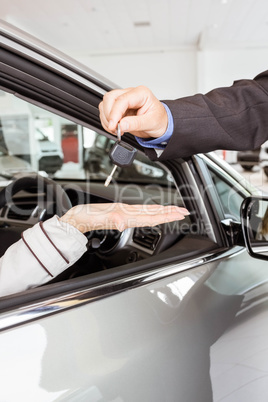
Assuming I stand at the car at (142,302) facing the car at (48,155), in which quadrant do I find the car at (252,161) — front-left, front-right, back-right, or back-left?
front-right

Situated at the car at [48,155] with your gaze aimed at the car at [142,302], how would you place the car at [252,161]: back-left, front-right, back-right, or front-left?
front-left

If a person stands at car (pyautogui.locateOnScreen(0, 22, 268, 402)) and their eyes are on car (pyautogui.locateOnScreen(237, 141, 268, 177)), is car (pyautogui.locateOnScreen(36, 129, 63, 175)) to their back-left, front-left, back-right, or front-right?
front-left

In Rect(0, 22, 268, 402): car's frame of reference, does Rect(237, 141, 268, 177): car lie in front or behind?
in front

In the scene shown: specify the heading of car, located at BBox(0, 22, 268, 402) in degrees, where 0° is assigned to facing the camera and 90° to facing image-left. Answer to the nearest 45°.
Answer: approximately 225°
